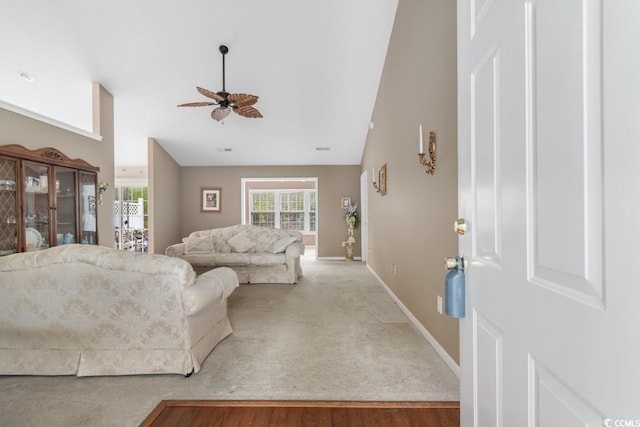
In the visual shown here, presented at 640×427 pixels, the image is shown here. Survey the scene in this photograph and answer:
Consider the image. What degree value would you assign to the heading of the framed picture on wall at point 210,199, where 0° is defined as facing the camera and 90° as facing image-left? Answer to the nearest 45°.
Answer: approximately 0°

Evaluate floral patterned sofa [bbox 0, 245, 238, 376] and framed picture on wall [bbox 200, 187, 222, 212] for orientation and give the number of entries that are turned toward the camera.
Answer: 1

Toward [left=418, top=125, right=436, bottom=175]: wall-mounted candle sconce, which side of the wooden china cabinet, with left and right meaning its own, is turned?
front

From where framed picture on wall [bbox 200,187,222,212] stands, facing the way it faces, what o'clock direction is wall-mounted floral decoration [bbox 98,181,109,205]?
The wall-mounted floral decoration is roughly at 1 o'clock from the framed picture on wall.

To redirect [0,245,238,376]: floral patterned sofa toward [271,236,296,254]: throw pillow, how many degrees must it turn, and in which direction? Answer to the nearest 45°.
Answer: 0° — it already faces it

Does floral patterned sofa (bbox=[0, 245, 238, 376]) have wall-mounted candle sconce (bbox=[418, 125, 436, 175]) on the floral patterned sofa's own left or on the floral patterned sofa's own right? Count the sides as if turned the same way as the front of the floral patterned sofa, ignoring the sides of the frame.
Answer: on the floral patterned sofa's own right

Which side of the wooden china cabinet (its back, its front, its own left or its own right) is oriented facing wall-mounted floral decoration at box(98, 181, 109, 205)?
left

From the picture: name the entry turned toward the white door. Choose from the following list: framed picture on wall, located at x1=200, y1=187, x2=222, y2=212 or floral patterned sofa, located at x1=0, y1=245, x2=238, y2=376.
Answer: the framed picture on wall

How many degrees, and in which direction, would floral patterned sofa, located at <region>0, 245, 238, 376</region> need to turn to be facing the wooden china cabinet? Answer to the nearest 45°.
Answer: approximately 45° to its left

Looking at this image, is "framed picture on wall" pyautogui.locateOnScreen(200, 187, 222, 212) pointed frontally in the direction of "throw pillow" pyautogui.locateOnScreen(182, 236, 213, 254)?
yes

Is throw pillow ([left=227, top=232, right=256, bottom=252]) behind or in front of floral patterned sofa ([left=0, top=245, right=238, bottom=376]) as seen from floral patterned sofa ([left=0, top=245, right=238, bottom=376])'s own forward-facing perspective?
in front

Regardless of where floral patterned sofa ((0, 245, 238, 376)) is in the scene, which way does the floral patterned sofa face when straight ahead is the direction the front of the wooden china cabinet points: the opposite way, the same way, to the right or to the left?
to the left

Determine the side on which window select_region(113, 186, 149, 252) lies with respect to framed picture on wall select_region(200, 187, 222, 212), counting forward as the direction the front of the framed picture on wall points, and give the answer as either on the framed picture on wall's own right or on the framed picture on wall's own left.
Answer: on the framed picture on wall's own right

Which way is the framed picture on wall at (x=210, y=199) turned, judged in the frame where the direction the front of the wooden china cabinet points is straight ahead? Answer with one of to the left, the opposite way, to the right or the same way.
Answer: to the right

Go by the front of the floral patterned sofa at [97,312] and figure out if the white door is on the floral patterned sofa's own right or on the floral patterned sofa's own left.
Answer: on the floral patterned sofa's own right
